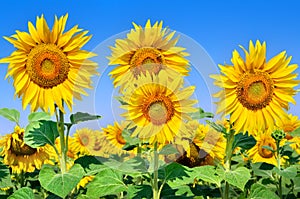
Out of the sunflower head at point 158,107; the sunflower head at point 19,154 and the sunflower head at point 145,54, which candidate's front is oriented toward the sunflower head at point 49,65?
the sunflower head at point 19,154

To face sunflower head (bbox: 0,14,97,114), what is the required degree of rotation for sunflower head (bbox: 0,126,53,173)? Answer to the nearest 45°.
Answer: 0° — it already faces it

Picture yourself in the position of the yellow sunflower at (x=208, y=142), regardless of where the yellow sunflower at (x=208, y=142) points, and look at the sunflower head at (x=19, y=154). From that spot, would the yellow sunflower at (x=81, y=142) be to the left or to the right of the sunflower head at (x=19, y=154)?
right

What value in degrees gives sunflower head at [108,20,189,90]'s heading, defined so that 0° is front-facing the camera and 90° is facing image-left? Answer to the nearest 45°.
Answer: approximately 0°
